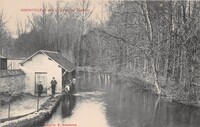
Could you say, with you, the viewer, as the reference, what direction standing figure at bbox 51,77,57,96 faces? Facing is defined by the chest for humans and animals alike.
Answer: facing the viewer
